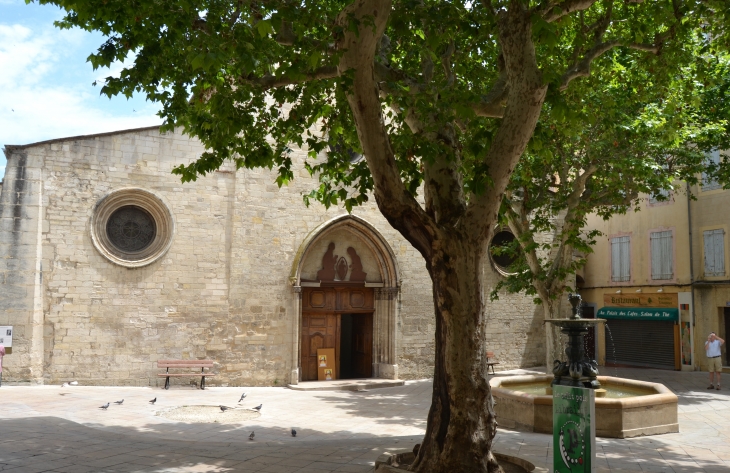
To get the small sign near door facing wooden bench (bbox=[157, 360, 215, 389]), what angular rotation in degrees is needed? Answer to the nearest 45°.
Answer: approximately 45° to its right

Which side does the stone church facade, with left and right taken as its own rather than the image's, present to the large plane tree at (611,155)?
left

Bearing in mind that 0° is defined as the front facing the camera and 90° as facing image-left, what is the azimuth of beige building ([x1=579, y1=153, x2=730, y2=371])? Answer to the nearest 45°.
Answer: approximately 0°

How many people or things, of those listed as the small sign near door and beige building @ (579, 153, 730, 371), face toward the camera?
2

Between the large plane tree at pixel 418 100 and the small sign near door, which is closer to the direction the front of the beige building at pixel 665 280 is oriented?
the large plane tree

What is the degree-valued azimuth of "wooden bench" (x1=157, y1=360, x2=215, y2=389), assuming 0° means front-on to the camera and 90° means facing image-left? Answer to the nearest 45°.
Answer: approximately 0°

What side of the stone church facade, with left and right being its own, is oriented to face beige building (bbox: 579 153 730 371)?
left
